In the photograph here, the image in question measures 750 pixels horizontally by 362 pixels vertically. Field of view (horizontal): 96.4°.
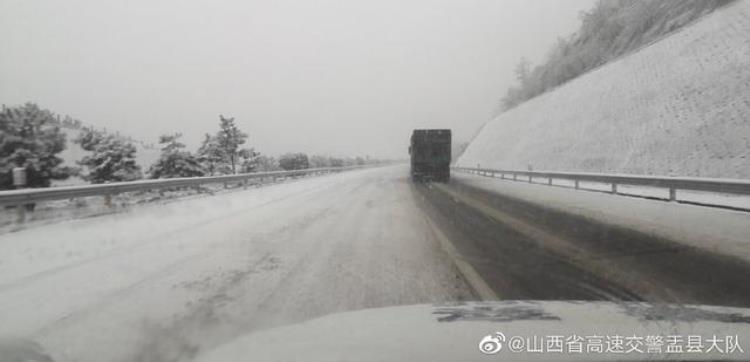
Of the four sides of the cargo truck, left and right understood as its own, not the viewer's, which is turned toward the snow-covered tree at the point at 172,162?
left

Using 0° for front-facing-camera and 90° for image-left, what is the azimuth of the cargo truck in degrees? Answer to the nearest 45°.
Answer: approximately 180°

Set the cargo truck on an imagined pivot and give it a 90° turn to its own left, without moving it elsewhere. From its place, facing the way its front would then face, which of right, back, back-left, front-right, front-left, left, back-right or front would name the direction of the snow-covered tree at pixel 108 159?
front

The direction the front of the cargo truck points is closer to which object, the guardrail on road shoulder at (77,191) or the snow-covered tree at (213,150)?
the snow-covered tree

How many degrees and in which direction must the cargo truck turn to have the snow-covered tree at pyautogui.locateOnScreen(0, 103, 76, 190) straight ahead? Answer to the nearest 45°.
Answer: approximately 135° to its left

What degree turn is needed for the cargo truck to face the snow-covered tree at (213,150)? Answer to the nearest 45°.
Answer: approximately 45° to its left

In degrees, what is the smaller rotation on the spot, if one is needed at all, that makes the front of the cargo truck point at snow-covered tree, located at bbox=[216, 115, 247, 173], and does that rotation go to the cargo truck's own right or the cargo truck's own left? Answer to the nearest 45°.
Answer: approximately 45° to the cargo truck's own left
